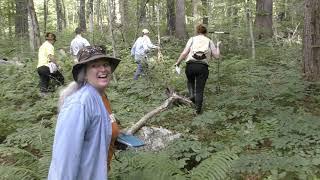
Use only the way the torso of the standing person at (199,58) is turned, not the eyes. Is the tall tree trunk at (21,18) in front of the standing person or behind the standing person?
in front

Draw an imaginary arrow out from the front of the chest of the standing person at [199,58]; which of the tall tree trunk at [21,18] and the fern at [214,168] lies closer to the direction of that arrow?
the tall tree trunk

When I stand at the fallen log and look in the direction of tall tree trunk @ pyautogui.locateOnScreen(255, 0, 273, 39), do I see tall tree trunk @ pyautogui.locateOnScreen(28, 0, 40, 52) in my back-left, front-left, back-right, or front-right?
front-left

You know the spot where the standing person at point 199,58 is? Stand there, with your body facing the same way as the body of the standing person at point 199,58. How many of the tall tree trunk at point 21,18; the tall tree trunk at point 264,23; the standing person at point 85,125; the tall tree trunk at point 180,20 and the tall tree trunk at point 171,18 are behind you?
1

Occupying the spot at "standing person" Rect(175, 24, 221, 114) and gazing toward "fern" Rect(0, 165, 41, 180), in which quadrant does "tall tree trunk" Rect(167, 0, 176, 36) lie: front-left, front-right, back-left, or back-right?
back-right

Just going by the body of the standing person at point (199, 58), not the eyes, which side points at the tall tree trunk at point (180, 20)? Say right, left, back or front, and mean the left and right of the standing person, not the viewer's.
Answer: front

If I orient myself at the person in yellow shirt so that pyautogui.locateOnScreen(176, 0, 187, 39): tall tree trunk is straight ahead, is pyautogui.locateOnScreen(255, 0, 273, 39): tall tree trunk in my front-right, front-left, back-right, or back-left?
front-right

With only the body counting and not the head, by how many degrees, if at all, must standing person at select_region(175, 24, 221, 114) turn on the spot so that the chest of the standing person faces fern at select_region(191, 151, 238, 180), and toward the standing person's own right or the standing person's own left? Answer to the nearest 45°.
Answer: approximately 180°

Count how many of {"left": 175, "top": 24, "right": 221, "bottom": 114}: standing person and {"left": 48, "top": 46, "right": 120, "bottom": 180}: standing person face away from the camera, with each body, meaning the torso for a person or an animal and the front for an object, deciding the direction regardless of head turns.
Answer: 1

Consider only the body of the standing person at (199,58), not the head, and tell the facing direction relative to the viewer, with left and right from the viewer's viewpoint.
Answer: facing away from the viewer
